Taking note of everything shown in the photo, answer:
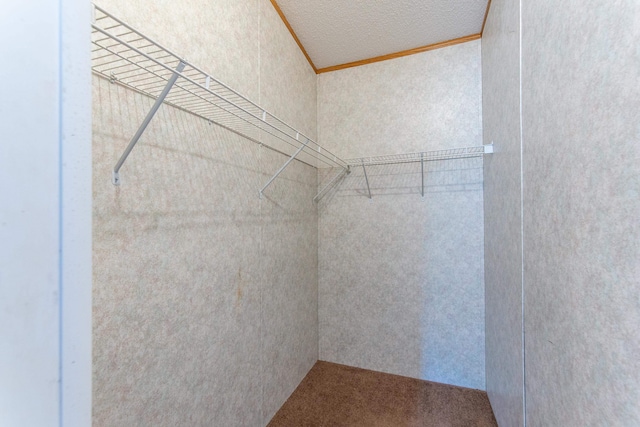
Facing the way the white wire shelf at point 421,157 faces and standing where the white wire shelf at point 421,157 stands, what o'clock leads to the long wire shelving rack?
The long wire shelving rack is roughly at 1 o'clock from the white wire shelf.

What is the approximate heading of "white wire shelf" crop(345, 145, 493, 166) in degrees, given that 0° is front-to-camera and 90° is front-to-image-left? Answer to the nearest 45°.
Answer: approximately 0°
